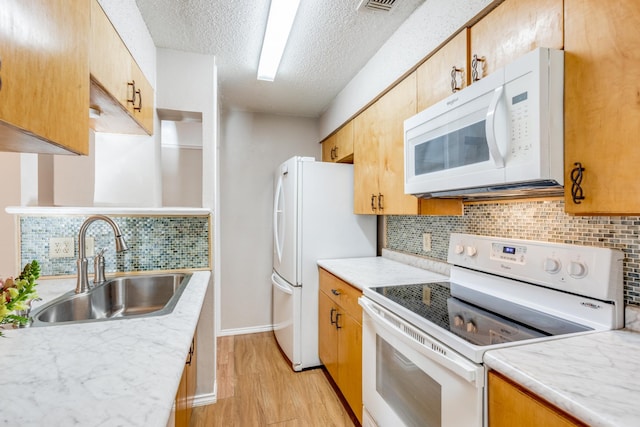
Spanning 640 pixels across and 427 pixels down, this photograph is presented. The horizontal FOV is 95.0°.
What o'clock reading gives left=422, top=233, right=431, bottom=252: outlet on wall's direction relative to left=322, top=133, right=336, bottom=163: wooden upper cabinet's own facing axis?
The outlet on wall is roughly at 8 o'clock from the wooden upper cabinet.

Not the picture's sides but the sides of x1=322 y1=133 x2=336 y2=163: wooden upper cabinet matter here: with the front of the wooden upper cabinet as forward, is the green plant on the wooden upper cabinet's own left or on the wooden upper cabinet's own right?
on the wooden upper cabinet's own left

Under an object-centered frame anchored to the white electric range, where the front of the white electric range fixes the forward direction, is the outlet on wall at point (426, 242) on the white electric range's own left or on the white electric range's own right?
on the white electric range's own right

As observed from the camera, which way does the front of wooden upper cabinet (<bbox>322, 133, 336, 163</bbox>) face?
facing to the left of the viewer

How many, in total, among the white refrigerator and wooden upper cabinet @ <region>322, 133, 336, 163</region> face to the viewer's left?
2

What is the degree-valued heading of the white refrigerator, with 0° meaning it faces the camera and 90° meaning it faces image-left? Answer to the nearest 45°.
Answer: approximately 90°

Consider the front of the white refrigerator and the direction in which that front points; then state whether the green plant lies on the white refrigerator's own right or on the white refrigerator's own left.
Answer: on the white refrigerator's own left

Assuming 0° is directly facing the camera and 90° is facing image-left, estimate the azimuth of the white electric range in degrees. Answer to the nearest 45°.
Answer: approximately 45°

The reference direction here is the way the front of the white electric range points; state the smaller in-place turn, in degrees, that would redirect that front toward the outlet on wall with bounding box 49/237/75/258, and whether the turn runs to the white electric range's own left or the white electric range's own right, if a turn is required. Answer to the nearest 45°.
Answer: approximately 45° to the white electric range's own right

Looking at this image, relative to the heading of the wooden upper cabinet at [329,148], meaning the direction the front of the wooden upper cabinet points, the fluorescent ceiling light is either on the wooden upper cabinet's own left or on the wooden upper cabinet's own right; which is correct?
on the wooden upper cabinet's own left

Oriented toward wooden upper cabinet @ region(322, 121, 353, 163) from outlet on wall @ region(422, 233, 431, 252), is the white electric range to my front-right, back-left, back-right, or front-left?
back-left
